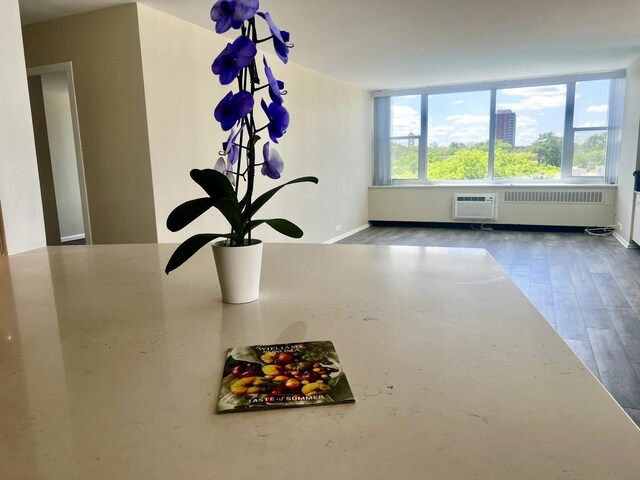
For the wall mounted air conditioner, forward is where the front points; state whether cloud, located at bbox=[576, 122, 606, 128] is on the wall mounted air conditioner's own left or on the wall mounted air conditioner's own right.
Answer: on the wall mounted air conditioner's own left

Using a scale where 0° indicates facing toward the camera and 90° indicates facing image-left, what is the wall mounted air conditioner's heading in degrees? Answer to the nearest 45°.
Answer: approximately 0°

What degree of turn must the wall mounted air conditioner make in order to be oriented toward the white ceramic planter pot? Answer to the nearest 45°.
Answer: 0° — it already faces it

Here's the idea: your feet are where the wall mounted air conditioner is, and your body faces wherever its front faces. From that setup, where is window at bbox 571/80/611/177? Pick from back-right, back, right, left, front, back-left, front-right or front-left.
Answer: left
